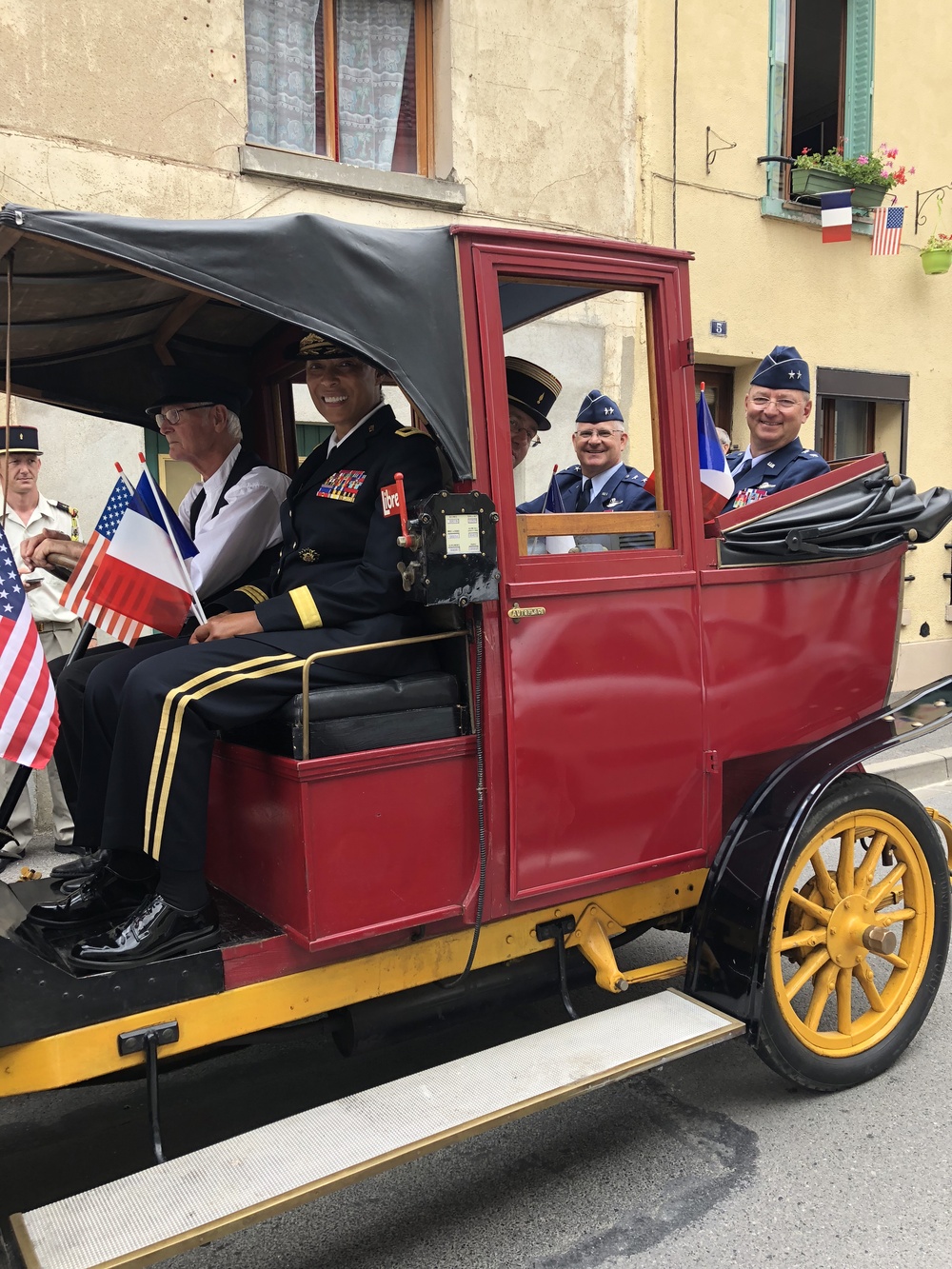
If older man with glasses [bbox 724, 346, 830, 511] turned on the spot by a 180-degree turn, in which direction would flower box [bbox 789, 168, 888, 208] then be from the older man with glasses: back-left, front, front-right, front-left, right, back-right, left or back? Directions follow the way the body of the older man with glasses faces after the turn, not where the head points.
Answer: front-left

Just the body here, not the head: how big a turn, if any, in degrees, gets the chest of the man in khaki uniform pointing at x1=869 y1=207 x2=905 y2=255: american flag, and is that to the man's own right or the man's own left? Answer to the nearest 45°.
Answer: approximately 135° to the man's own left

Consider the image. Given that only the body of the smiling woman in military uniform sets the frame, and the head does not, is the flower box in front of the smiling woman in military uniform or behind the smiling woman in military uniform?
behind

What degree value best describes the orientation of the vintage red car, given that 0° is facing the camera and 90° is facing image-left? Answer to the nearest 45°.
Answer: approximately 45°

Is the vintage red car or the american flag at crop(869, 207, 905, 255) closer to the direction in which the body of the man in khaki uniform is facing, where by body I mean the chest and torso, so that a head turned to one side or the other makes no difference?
the vintage red car

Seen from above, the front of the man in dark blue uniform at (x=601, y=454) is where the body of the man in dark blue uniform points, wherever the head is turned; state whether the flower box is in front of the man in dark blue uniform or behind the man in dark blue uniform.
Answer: behind

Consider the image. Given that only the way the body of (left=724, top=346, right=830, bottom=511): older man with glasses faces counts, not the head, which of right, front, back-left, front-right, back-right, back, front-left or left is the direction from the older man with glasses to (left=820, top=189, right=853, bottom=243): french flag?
back-right

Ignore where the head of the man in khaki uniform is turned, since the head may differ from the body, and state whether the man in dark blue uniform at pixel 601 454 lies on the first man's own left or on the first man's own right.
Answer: on the first man's own left

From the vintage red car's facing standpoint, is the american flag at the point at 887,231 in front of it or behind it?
behind

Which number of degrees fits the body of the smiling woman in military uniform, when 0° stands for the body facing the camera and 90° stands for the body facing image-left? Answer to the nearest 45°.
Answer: approximately 45°
